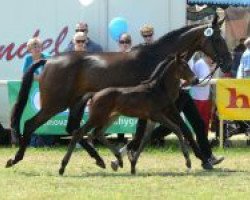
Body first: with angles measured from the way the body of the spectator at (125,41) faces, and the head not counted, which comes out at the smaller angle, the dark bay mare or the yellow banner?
the dark bay mare

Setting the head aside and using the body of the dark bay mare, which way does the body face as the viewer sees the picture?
to the viewer's right

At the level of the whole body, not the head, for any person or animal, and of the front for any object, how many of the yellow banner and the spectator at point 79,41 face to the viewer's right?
0

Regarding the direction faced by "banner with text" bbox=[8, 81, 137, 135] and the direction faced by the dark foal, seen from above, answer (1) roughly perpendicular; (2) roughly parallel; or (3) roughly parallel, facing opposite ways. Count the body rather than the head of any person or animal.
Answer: roughly perpendicular

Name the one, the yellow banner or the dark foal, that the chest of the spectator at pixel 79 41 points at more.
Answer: the dark foal

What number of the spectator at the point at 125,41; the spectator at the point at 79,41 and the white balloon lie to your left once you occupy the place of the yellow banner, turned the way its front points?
0

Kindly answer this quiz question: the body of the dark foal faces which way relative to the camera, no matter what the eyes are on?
to the viewer's right

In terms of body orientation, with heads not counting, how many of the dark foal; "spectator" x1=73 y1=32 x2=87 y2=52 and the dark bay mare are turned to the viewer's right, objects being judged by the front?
2

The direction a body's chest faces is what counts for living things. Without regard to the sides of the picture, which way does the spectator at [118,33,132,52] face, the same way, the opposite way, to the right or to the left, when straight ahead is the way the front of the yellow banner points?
the same way

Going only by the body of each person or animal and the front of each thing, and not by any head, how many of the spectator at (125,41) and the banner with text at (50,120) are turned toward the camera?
2

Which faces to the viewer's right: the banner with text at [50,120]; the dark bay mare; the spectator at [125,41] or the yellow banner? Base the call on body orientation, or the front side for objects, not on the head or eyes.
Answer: the dark bay mare

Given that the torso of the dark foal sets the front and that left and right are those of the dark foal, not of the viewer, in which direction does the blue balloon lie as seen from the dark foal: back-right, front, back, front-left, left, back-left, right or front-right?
left

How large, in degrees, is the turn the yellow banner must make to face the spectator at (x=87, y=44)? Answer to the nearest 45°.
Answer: approximately 90° to its right

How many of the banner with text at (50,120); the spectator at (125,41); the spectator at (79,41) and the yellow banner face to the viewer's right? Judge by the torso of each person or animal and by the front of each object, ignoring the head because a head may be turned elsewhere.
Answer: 0

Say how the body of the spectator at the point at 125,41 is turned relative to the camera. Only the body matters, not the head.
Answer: toward the camera
